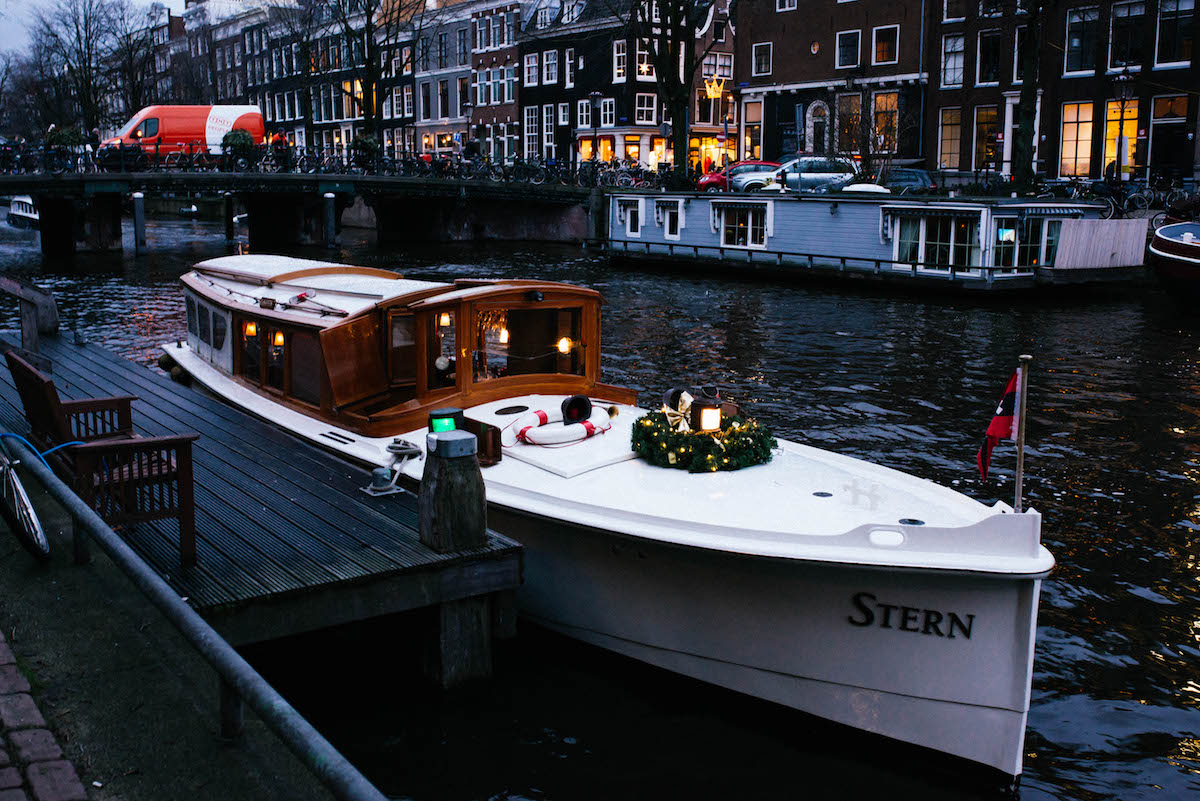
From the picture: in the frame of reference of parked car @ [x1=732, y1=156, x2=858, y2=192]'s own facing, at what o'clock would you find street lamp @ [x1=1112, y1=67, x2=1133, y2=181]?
The street lamp is roughly at 6 o'clock from the parked car.

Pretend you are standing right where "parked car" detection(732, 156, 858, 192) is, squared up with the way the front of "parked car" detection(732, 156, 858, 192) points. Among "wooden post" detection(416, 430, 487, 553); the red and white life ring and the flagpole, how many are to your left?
3

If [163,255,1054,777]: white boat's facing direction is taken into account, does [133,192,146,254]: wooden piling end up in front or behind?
behind

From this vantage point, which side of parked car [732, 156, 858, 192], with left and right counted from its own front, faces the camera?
left

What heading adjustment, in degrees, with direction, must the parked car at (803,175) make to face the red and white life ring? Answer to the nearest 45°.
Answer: approximately 90° to its left

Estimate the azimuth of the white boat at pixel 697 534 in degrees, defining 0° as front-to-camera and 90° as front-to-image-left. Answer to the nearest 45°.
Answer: approximately 315°

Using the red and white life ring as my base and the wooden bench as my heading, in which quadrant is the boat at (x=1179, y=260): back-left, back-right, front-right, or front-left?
back-right

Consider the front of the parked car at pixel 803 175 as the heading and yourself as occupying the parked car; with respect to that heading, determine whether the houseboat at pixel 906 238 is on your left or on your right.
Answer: on your left

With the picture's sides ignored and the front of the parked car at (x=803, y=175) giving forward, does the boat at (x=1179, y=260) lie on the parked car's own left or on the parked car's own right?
on the parked car's own left

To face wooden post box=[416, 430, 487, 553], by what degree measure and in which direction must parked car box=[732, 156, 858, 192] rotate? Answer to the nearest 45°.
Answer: approximately 90° to its left

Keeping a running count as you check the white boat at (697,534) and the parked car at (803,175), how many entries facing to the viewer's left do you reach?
1

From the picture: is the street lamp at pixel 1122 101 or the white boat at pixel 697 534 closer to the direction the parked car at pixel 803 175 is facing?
the white boat

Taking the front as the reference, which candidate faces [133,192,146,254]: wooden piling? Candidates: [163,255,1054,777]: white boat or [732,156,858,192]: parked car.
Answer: the parked car
